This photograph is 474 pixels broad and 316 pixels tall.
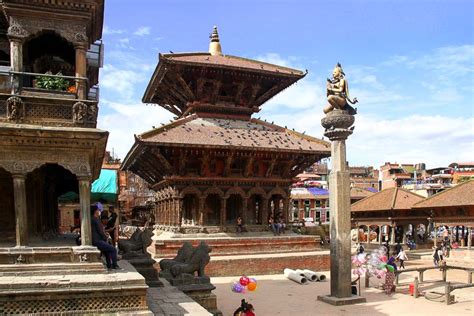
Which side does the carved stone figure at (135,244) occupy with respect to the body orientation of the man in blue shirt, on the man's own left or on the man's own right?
on the man's own left

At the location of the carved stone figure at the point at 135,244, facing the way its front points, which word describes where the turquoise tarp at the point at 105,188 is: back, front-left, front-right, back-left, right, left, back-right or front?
left

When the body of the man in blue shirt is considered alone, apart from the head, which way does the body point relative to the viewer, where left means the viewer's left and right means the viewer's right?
facing to the right of the viewer

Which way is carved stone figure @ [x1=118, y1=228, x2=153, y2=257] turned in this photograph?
to the viewer's right

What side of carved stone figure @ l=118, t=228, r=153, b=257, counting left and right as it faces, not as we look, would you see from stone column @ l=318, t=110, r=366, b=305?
front
